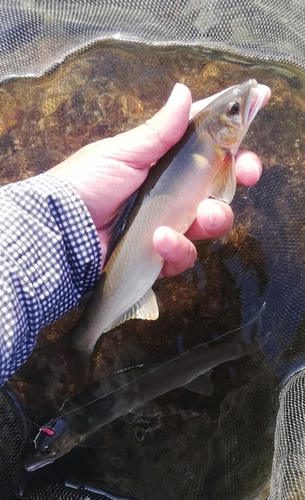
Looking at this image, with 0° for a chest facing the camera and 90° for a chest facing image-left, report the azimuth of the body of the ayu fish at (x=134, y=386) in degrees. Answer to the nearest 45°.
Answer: approximately 45°
